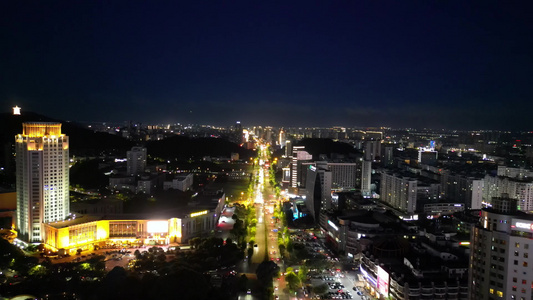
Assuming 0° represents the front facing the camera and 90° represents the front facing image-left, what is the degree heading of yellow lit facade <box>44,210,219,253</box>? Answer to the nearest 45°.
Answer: approximately 0°

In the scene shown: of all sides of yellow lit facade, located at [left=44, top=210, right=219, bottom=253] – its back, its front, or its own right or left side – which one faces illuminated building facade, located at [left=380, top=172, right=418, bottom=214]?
left

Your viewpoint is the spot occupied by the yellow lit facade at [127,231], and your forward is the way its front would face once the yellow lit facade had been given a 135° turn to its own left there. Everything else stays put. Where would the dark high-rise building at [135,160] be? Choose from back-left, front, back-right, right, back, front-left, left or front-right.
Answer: front-left

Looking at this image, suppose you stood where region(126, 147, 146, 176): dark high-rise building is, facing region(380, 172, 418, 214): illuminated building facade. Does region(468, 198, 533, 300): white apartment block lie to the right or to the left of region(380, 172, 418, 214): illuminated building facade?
right

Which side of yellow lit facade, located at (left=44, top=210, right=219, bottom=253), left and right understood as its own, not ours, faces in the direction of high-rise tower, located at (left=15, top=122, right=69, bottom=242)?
right
